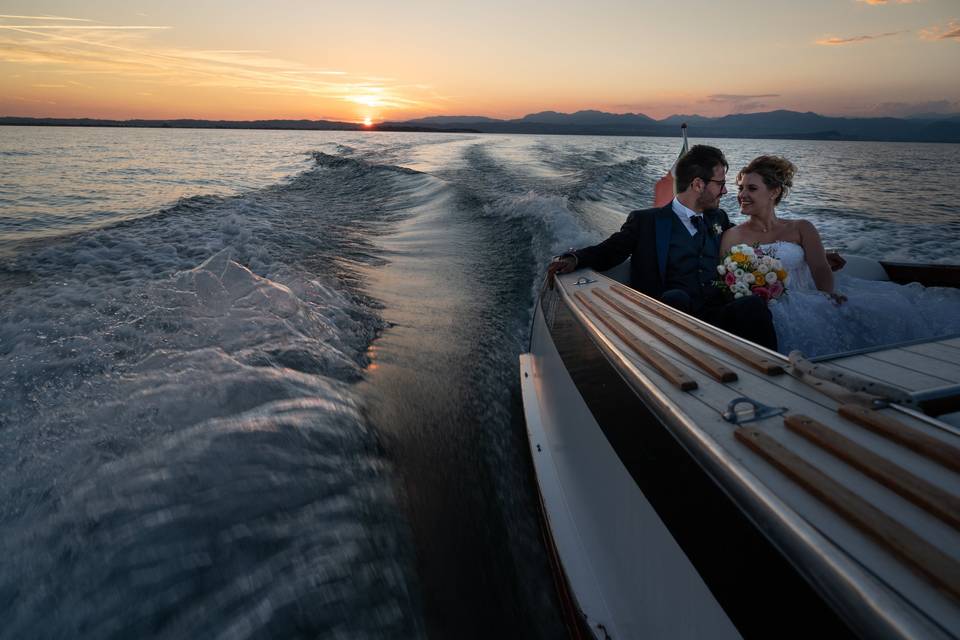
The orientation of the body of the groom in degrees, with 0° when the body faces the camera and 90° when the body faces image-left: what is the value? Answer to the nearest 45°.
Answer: approximately 315°

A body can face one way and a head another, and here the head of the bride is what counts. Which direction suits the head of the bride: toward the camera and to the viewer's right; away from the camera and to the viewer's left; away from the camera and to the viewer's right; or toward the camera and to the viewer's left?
toward the camera and to the viewer's left

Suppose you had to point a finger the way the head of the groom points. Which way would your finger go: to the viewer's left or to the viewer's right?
to the viewer's right
